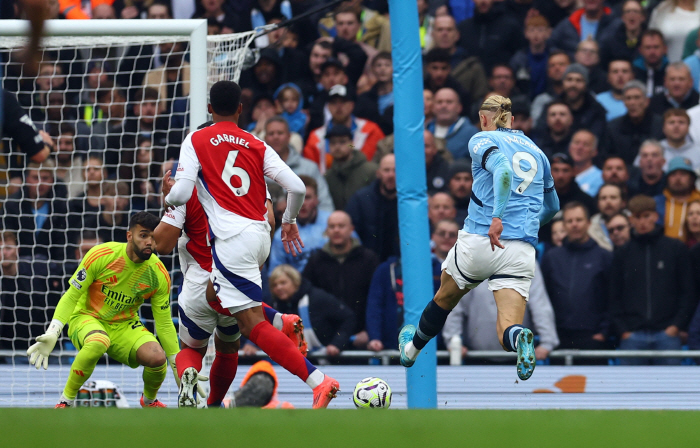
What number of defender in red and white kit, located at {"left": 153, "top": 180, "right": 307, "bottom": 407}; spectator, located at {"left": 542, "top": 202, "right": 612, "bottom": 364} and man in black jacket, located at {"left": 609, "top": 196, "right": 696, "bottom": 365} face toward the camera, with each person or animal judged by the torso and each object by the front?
2

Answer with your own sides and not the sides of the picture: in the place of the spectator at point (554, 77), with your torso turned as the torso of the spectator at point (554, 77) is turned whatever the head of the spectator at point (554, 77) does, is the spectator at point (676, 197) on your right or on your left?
on your left

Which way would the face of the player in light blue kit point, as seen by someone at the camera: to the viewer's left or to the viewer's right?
to the viewer's left

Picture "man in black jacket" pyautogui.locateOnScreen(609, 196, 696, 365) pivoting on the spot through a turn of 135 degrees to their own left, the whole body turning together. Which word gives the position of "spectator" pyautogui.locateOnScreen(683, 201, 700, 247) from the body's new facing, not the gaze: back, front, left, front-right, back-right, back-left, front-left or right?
front

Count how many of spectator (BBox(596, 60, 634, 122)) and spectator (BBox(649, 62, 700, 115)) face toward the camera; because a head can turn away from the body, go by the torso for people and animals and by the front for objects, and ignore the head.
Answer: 2

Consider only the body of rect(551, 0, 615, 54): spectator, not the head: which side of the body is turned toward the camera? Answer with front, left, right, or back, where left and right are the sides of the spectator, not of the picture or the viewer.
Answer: front

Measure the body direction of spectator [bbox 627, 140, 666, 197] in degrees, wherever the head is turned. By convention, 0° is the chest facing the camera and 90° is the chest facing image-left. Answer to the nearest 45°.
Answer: approximately 0°

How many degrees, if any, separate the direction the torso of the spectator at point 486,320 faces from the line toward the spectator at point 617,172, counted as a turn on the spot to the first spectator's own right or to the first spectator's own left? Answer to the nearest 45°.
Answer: approximately 135° to the first spectator's own left

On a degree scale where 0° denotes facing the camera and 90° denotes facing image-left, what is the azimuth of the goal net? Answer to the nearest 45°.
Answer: approximately 0°
